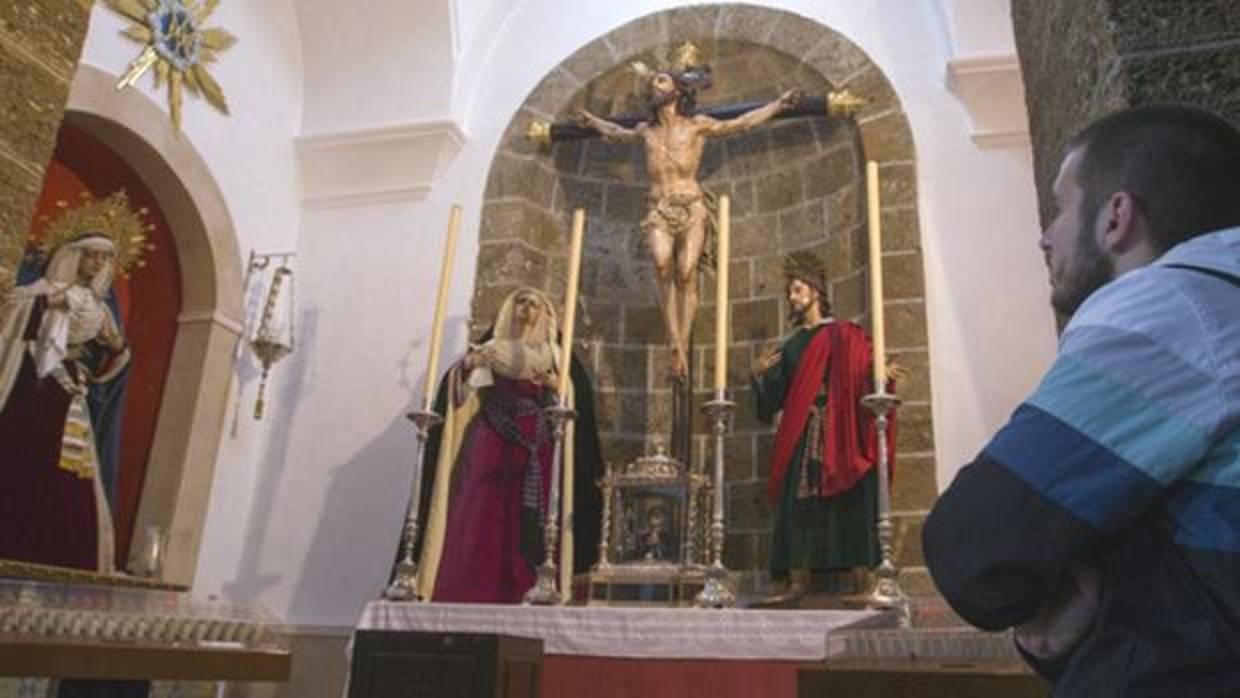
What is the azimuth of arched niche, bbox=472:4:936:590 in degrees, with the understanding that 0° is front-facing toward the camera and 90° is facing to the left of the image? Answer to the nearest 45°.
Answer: approximately 0°

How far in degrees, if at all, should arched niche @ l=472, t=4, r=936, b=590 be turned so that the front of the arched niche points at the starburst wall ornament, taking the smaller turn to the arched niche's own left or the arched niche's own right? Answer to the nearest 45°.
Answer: approximately 90° to the arched niche's own right

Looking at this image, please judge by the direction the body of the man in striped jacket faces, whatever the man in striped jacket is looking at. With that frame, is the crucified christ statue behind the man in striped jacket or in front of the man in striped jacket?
in front

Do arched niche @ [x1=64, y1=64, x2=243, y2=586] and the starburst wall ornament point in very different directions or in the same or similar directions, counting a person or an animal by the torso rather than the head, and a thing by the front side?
same or similar directions

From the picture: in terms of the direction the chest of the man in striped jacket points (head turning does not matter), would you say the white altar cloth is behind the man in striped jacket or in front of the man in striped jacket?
in front

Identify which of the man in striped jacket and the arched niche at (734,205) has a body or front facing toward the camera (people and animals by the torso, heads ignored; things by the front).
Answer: the arched niche

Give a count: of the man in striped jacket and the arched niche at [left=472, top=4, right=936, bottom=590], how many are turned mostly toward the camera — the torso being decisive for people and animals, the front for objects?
1

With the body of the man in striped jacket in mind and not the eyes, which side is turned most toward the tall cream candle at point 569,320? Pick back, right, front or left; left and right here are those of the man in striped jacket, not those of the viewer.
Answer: front

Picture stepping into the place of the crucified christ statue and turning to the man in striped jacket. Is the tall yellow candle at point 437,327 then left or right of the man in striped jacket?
right
